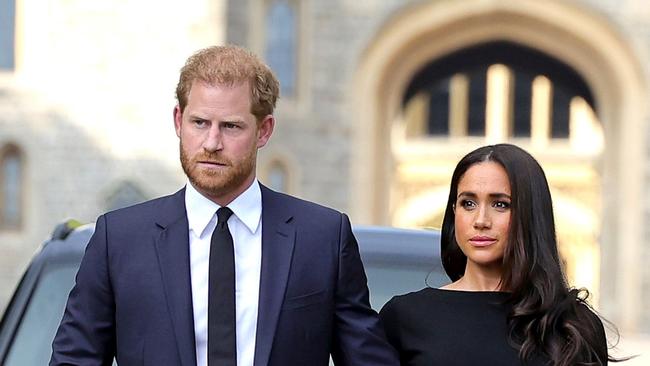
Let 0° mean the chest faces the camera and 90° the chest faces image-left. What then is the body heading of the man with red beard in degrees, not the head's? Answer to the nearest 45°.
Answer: approximately 0°

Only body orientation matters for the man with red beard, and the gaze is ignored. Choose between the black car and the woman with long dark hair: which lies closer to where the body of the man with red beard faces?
the woman with long dark hair

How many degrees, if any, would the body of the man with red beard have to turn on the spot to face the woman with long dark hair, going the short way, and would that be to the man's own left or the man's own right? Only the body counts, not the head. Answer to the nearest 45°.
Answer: approximately 90° to the man's own left

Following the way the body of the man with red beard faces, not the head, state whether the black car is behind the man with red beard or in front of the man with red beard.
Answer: behind
